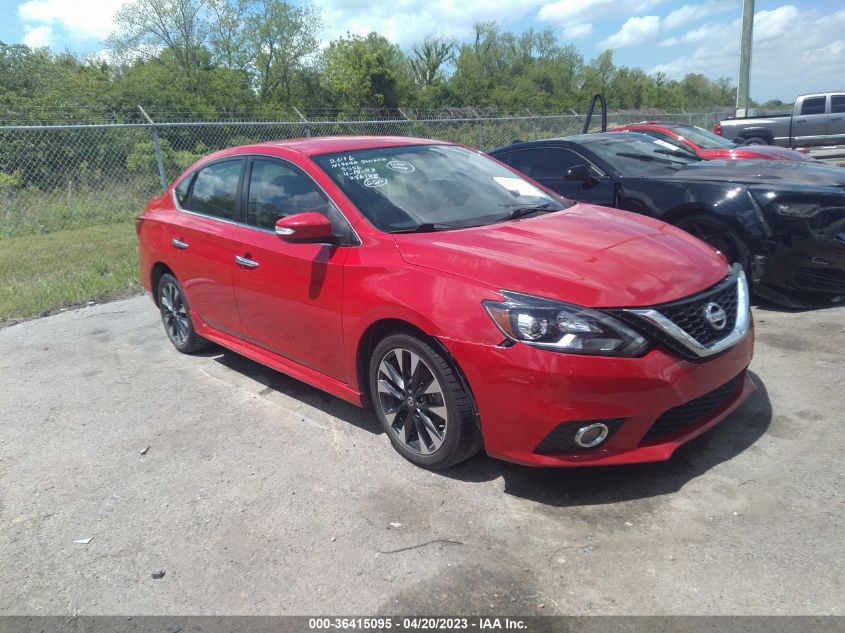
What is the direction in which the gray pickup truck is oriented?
to the viewer's right

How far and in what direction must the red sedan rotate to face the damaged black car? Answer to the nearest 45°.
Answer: approximately 90° to its left

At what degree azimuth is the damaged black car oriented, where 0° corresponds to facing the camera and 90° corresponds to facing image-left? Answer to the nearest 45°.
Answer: approximately 315°

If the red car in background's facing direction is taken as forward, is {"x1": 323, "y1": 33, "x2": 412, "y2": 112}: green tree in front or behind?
behind

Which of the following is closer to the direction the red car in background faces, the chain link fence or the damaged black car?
the damaged black car

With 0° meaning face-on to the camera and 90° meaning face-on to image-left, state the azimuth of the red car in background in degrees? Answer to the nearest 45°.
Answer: approximately 315°

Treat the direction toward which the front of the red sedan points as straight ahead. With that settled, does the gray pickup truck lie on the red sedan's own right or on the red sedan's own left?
on the red sedan's own left

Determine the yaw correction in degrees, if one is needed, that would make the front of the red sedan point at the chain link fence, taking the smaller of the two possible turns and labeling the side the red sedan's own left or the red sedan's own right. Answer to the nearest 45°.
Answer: approximately 180°
